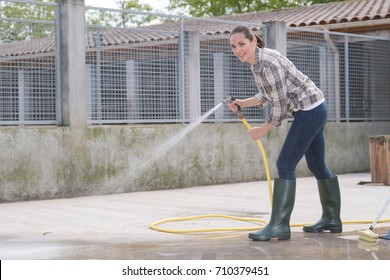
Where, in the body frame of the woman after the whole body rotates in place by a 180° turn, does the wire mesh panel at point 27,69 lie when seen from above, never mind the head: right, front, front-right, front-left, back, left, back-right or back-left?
back-left

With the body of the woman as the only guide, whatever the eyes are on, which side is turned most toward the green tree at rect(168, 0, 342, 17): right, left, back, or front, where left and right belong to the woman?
right

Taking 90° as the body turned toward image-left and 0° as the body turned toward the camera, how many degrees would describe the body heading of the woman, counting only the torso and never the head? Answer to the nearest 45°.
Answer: approximately 90°

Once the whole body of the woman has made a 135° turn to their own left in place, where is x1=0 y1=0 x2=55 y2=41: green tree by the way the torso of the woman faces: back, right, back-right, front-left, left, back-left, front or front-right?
back
